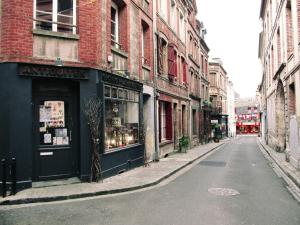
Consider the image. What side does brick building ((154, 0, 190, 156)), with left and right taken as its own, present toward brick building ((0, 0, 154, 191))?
right

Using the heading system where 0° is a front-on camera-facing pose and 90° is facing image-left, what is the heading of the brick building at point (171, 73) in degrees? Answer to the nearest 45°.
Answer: approximately 270°

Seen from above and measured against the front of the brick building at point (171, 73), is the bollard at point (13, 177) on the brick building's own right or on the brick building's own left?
on the brick building's own right

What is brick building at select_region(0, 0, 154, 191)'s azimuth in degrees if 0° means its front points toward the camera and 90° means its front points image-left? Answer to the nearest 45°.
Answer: approximately 0°

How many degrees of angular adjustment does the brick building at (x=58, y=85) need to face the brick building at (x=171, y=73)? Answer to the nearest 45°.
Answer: approximately 135° to its left
